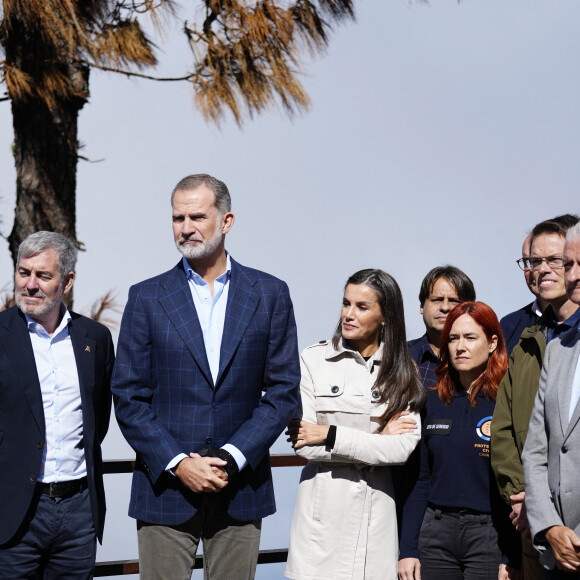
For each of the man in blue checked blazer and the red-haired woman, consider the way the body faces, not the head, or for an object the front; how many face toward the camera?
2

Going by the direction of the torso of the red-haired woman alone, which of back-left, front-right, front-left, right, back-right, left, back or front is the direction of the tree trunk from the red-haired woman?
back-right

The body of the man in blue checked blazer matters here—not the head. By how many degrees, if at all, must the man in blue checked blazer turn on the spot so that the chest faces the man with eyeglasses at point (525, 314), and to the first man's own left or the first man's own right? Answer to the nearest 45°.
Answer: approximately 135° to the first man's own left

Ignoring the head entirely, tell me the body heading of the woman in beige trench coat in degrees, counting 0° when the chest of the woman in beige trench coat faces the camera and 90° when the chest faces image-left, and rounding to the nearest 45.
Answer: approximately 0°

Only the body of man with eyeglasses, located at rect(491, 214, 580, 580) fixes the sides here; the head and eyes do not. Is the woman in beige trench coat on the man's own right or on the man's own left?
on the man's own right

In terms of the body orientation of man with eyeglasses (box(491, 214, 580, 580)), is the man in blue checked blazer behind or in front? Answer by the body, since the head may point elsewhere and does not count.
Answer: in front

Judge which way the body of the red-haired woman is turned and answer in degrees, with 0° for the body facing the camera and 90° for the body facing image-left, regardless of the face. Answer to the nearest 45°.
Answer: approximately 0°
